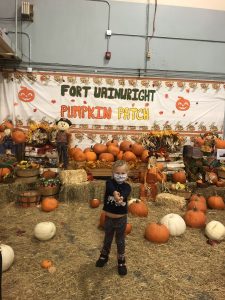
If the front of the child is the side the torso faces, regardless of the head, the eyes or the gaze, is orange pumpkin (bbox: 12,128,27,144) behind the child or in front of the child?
behind

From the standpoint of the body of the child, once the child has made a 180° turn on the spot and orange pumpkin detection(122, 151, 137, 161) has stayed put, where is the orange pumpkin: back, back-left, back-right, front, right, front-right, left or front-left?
front

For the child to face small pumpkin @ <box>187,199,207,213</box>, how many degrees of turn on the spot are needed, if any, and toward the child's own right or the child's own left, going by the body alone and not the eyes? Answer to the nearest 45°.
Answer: approximately 135° to the child's own left

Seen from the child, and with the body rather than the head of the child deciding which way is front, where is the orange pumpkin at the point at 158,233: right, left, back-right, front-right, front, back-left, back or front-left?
back-left

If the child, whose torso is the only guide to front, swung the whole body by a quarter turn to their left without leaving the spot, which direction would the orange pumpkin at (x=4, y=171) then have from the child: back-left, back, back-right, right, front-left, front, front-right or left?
back-left

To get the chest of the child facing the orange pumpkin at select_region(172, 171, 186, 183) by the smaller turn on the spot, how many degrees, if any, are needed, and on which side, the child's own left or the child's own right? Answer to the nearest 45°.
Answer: approximately 135° to the child's own left

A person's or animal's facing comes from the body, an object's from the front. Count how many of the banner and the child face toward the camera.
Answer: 2

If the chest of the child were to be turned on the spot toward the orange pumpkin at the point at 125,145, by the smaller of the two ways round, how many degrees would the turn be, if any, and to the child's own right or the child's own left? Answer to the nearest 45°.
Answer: approximately 180°

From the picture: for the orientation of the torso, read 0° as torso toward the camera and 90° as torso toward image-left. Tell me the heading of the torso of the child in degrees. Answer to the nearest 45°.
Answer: approximately 0°

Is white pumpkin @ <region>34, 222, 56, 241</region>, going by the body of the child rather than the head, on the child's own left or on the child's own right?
on the child's own right

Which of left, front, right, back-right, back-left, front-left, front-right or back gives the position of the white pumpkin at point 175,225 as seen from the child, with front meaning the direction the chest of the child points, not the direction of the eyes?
back-left
